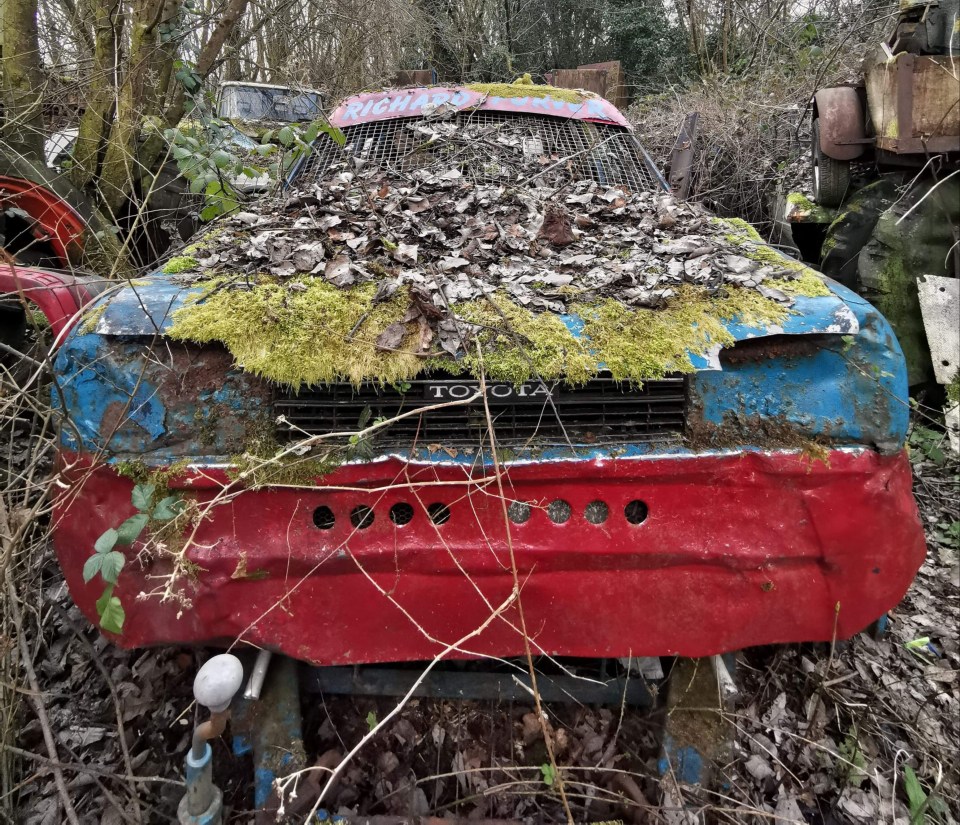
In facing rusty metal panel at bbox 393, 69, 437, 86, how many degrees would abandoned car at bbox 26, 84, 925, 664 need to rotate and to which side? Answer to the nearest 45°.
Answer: approximately 180°

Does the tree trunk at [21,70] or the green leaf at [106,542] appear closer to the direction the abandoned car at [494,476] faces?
the green leaf

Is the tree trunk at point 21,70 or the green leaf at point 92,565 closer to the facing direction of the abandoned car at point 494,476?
the green leaf

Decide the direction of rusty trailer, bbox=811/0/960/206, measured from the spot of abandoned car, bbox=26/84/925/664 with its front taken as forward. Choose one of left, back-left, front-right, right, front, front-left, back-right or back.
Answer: back-left

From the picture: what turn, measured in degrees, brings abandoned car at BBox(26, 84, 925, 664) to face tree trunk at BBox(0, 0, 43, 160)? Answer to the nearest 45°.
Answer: approximately 135° to its right

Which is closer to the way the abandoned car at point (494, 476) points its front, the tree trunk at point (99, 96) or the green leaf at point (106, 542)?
the green leaf

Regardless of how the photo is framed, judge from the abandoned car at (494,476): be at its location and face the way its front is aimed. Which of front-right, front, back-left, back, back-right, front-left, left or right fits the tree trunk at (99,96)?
back-right

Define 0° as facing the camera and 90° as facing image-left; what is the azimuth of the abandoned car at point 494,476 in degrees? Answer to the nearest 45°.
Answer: approximately 0°

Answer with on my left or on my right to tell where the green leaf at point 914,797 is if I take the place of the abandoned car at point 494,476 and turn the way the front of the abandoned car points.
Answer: on my left

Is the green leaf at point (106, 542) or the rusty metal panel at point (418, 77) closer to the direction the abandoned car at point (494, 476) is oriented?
the green leaf

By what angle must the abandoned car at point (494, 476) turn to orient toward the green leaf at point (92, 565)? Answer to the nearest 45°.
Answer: approximately 90° to its right
